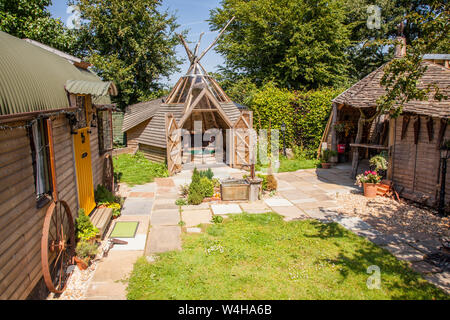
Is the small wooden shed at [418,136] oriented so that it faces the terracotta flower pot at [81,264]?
yes

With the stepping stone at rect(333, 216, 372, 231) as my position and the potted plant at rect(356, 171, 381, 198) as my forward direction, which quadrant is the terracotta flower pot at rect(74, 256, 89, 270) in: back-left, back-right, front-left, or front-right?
back-left

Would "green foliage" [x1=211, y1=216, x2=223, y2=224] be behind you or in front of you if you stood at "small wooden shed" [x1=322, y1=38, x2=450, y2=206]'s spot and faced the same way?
in front

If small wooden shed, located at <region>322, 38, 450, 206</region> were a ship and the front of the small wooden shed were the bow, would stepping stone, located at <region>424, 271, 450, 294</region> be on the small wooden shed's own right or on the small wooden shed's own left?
on the small wooden shed's own left

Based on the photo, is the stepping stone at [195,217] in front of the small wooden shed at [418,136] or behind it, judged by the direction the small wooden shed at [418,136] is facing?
in front

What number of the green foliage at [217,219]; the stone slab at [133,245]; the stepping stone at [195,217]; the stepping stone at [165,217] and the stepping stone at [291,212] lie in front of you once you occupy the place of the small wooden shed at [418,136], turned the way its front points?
5

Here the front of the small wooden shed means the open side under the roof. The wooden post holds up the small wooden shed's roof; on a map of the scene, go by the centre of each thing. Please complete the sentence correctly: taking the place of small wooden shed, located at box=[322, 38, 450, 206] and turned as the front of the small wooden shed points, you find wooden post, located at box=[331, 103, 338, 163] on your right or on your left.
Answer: on your right

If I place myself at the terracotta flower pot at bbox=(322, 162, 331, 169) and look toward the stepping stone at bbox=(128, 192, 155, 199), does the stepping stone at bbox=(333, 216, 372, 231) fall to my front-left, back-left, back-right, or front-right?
front-left

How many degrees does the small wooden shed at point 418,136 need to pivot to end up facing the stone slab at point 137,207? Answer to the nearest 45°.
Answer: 0° — it already faces it

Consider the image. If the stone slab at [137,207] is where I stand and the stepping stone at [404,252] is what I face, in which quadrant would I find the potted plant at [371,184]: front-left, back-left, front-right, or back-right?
front-left

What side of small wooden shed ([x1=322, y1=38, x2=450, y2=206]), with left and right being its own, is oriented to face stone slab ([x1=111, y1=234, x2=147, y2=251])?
front

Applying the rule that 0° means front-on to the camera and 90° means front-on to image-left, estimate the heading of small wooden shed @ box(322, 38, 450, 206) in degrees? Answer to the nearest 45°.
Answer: approximately 45°

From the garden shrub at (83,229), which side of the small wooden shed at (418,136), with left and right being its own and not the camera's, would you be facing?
front

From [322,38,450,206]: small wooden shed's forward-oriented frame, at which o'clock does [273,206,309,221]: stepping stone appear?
The stepping stone is roughly at 12 o'clock from the small wooden shed.

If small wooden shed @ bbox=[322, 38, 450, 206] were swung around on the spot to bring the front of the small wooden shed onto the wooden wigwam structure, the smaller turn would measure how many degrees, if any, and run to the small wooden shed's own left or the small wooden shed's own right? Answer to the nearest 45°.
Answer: approximately 45° to the small wooden shed's own right
